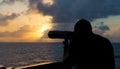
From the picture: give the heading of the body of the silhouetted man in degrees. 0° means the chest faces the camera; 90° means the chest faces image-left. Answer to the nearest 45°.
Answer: approximately 135°
